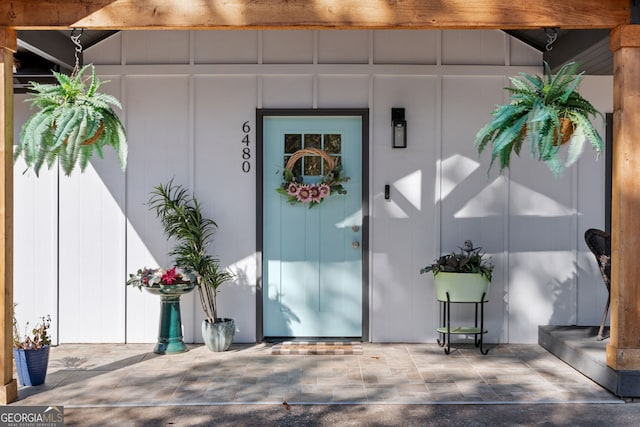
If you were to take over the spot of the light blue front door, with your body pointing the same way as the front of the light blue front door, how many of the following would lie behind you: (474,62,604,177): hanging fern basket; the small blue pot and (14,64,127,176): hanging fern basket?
0

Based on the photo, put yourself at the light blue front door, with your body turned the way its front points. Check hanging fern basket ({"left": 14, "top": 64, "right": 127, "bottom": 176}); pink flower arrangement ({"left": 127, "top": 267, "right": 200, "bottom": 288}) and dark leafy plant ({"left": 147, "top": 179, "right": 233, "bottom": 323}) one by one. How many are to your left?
0

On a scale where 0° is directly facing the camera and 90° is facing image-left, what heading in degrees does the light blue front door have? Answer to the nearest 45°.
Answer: approximately 0°

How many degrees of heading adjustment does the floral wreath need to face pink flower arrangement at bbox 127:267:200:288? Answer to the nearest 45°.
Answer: approximately 90° to its right

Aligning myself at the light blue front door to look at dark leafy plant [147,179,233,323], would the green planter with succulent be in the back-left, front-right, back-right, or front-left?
back-left

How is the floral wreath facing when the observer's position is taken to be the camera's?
facing the viewer

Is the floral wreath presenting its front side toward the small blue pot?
no

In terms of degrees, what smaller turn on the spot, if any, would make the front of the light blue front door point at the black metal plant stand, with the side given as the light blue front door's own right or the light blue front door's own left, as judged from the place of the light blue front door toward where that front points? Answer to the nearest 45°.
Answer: approximately 90° to the light blue front door's own left

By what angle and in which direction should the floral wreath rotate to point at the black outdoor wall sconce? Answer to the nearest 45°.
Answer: approximately 90° to its left

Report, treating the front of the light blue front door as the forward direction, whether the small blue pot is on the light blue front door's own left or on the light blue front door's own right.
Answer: on the light blue front door's own right

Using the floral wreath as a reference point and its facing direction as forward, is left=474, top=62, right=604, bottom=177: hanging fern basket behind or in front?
in front

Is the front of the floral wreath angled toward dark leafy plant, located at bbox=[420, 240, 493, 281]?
no

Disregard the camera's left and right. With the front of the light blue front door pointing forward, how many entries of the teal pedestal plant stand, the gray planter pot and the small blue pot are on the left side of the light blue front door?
0

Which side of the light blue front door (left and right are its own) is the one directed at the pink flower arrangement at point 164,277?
right

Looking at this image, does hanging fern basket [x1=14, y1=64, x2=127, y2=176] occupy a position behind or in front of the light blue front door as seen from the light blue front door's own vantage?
in front
